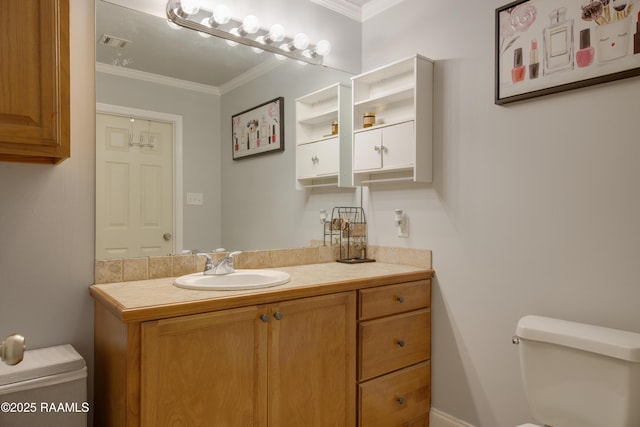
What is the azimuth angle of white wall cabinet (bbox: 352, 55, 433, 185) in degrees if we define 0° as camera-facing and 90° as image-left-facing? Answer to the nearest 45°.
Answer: approximately 45°

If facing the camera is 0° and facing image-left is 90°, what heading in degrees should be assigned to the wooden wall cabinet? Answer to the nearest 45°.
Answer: approximately 0°
